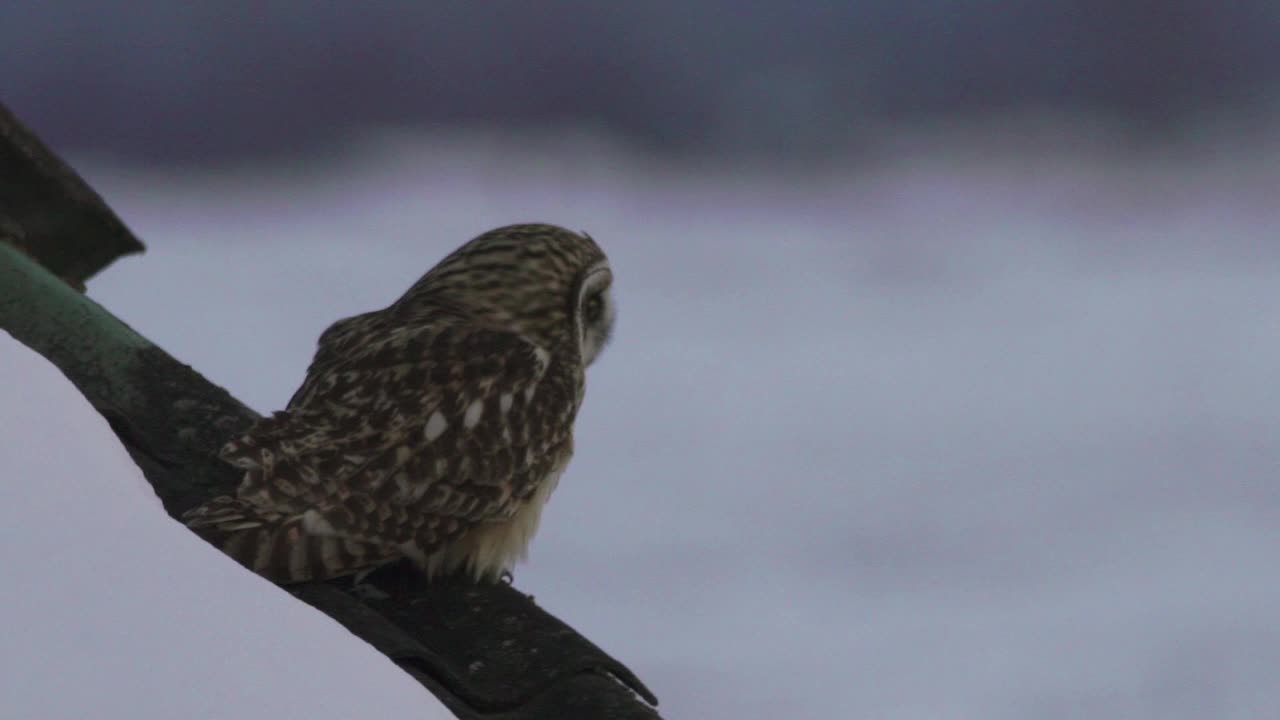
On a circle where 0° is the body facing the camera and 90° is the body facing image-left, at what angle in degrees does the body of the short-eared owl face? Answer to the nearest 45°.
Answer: approximately 225°
